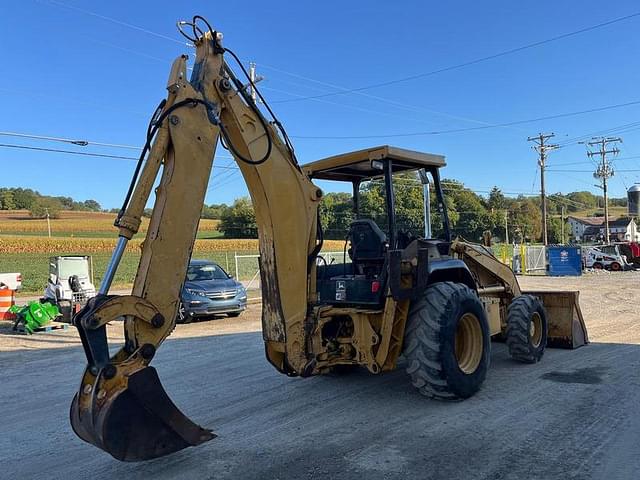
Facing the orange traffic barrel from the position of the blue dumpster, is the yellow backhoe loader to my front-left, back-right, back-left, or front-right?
front-left

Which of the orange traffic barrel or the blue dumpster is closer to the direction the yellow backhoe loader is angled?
the blue dumpster

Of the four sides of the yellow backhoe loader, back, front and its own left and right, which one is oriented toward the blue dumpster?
front

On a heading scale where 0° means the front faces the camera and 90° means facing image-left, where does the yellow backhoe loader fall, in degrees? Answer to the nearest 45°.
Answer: approximately 225°

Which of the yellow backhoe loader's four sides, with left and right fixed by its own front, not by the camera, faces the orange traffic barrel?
left
